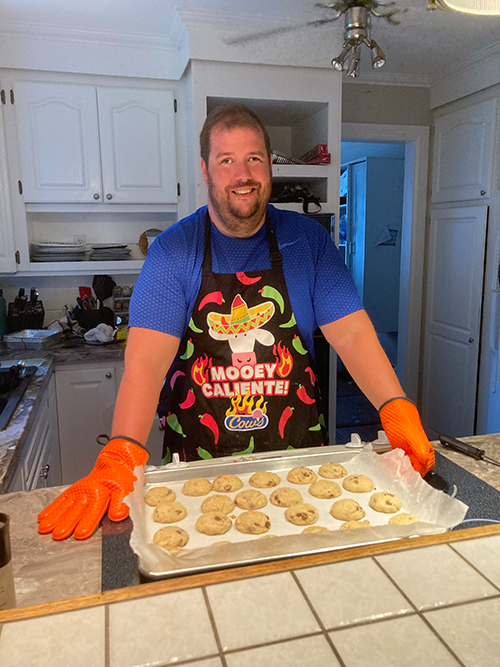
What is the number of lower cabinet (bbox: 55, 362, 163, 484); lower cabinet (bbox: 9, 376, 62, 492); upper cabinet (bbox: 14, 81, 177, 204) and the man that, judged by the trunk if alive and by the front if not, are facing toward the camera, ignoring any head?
3

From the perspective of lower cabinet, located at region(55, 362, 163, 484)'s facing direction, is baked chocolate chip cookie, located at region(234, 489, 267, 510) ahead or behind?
ahead

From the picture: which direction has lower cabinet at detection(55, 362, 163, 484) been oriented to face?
toward the camera

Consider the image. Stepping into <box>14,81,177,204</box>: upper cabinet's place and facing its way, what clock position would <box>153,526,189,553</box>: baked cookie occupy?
The baked cookie is roughly at 12 o'clock from the upper cabinet.

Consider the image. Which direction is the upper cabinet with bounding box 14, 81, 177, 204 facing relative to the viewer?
toward the camera

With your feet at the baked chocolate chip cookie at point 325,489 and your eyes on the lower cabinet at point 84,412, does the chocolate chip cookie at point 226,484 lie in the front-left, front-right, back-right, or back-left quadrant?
front-left

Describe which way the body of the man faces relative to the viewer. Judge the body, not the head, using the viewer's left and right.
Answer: facing the viewer

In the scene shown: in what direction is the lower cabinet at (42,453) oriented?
to the viewer's right

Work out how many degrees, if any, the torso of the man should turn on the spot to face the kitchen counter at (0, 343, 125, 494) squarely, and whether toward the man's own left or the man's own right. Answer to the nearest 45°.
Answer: approximately 135° to the man's own right

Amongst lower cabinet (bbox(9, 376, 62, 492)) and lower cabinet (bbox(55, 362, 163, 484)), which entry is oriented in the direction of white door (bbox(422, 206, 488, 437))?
lower cabinet (bbox(9, 376, 62, 492))

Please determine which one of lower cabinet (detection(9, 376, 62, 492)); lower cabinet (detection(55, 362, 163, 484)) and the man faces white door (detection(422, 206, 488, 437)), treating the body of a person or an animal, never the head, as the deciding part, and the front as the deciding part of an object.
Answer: lower cabinet (detection(9, 376, 62, 492))

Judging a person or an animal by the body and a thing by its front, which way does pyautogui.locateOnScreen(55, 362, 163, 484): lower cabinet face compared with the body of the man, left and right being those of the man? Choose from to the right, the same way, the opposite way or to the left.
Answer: the same way

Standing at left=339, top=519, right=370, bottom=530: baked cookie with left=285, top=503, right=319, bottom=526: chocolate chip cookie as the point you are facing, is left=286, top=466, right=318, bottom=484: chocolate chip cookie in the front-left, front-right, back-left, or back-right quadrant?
front-right

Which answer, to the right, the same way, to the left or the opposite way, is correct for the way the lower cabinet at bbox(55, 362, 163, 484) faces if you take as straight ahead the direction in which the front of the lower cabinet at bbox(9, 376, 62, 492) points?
to the right

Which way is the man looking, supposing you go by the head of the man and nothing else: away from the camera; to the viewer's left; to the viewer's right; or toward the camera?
toward the camera

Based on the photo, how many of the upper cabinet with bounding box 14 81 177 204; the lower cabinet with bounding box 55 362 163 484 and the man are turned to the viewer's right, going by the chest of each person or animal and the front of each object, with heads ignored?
0

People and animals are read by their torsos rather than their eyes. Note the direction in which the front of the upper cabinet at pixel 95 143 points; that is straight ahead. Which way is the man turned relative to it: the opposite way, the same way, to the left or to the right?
the same way

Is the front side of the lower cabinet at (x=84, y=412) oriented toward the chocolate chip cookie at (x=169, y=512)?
yes

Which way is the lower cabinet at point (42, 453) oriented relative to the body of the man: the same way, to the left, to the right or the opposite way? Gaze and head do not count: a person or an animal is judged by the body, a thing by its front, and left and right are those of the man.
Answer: to the left
